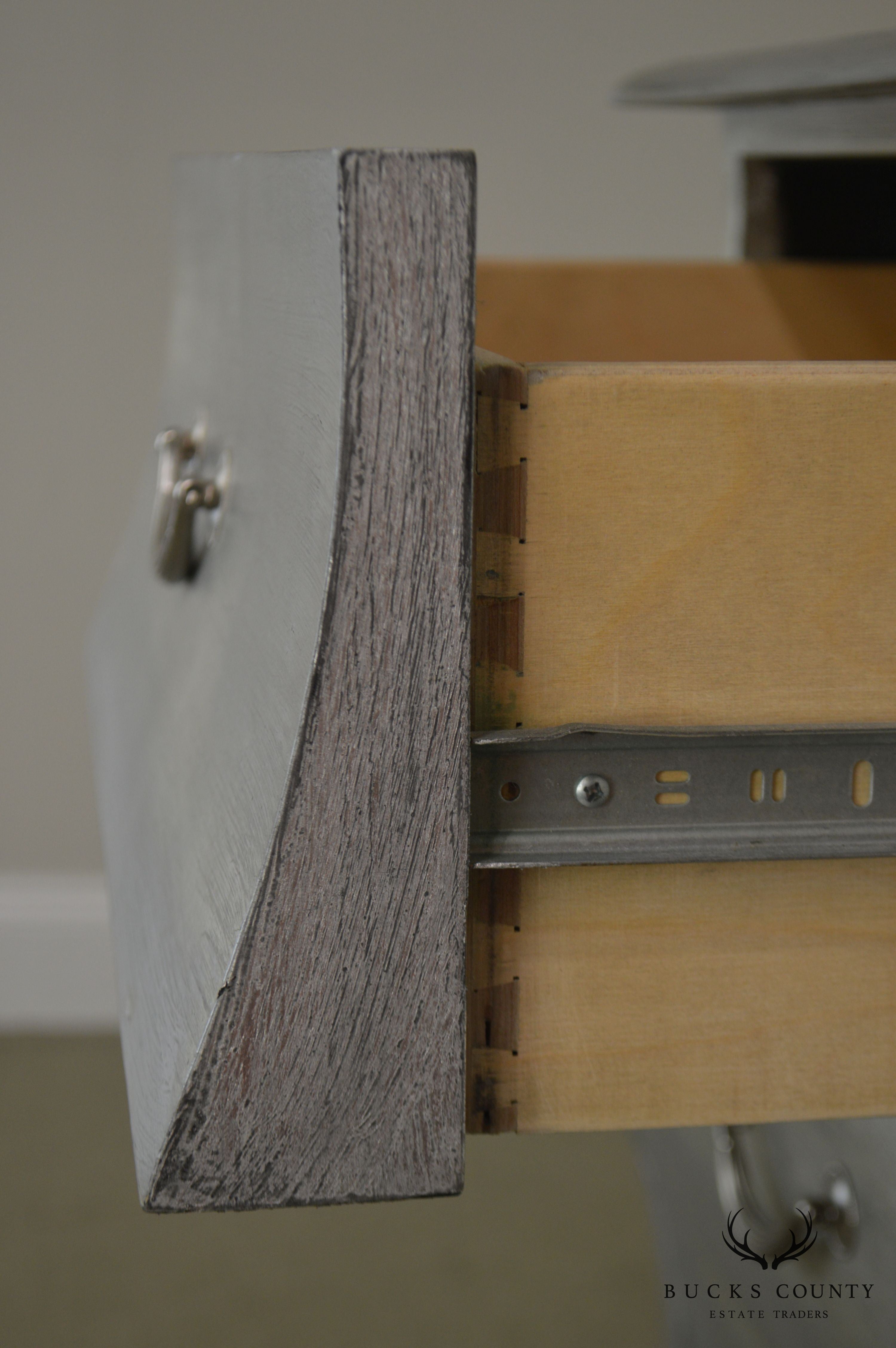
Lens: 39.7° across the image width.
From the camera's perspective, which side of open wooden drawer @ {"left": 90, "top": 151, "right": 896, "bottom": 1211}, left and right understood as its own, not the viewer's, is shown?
left
